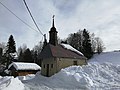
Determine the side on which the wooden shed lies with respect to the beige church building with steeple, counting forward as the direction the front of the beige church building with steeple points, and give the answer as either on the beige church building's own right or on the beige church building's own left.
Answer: on the beige church building's own right

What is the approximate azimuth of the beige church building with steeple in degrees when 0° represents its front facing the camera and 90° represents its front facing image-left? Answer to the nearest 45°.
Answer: approximately 45°
